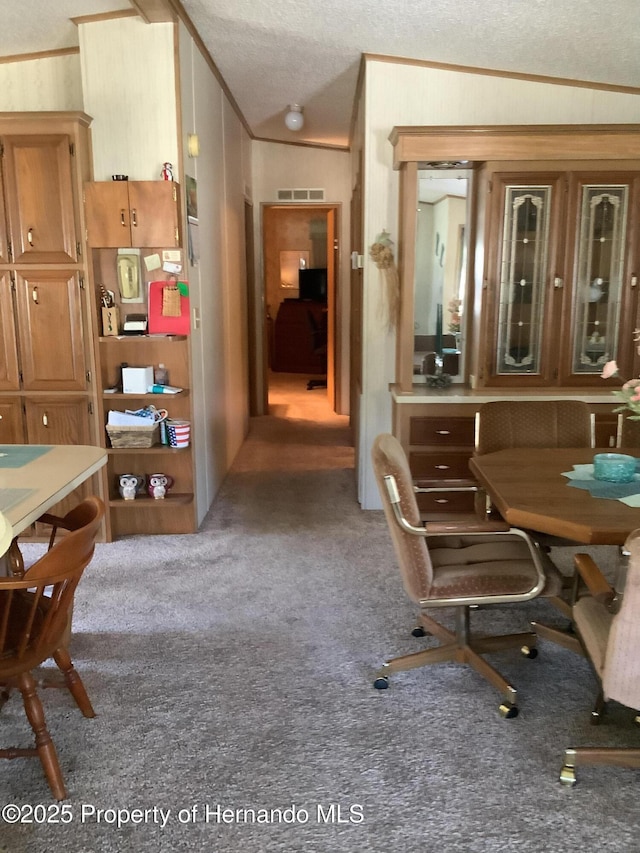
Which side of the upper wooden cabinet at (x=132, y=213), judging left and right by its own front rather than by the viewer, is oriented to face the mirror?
left

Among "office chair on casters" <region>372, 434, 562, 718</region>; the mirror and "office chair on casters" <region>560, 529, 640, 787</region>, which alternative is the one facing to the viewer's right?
"office chair on casters" <region>372, 434, 562, 718</region>

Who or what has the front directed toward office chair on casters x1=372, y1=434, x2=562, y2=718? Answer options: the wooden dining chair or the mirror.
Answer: the mirror

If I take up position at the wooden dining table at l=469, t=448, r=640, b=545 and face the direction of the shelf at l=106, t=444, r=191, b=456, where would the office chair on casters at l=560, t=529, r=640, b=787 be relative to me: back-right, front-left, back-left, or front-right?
back-left

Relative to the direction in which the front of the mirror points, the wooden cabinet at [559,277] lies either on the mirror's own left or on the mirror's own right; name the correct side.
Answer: on the mirror's own left

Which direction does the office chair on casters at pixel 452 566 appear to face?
to the viewer's right

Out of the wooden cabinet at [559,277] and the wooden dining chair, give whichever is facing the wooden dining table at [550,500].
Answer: the wooden cabinet
